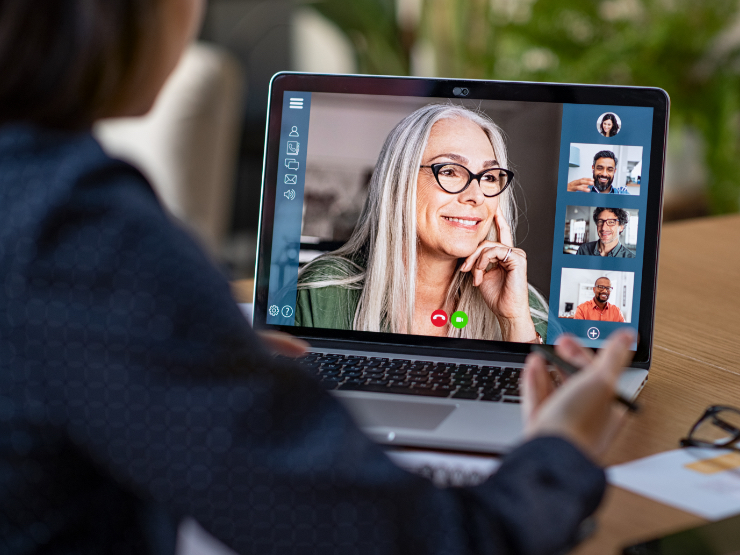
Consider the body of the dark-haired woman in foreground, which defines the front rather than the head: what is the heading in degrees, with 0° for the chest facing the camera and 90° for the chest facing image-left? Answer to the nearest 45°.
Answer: approximately 225°

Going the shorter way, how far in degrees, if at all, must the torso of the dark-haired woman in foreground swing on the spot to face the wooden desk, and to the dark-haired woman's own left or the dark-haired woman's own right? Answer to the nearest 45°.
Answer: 0° — they already face it

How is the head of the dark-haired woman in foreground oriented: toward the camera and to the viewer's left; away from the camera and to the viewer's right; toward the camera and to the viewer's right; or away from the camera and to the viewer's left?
away from the camera and to the viewer's right

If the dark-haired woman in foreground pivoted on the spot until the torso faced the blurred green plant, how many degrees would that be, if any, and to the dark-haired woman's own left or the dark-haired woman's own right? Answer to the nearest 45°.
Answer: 0° — they already face it

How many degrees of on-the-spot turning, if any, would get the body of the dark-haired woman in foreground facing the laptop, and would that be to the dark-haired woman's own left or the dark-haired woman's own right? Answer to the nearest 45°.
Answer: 0° — they already face it
